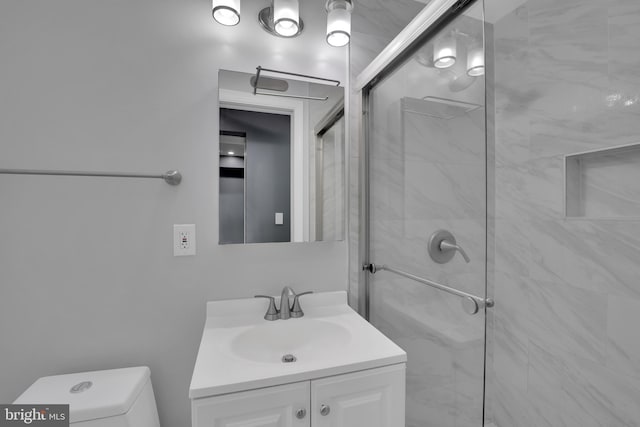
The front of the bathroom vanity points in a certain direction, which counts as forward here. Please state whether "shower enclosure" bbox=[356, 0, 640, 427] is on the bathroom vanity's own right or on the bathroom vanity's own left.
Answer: on the bathroom vanity's own left

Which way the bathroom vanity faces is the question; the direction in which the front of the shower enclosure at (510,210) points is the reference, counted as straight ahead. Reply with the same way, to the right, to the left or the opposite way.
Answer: to the left

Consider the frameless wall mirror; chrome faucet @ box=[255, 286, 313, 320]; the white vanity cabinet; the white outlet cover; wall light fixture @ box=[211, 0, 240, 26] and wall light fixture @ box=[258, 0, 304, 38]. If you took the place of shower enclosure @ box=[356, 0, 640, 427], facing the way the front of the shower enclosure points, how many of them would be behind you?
0

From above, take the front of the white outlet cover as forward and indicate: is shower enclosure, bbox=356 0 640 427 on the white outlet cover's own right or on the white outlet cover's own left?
on the white outlet cover's own left

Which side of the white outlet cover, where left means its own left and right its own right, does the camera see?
front

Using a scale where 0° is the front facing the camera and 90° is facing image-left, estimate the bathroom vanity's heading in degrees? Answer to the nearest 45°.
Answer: approximately 0°

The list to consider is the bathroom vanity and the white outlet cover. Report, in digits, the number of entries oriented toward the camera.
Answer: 2

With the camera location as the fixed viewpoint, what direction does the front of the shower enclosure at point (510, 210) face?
facing the viewer and to the left of the viewer

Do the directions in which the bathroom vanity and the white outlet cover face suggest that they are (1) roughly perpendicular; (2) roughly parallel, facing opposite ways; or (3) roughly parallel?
roughly parallel
